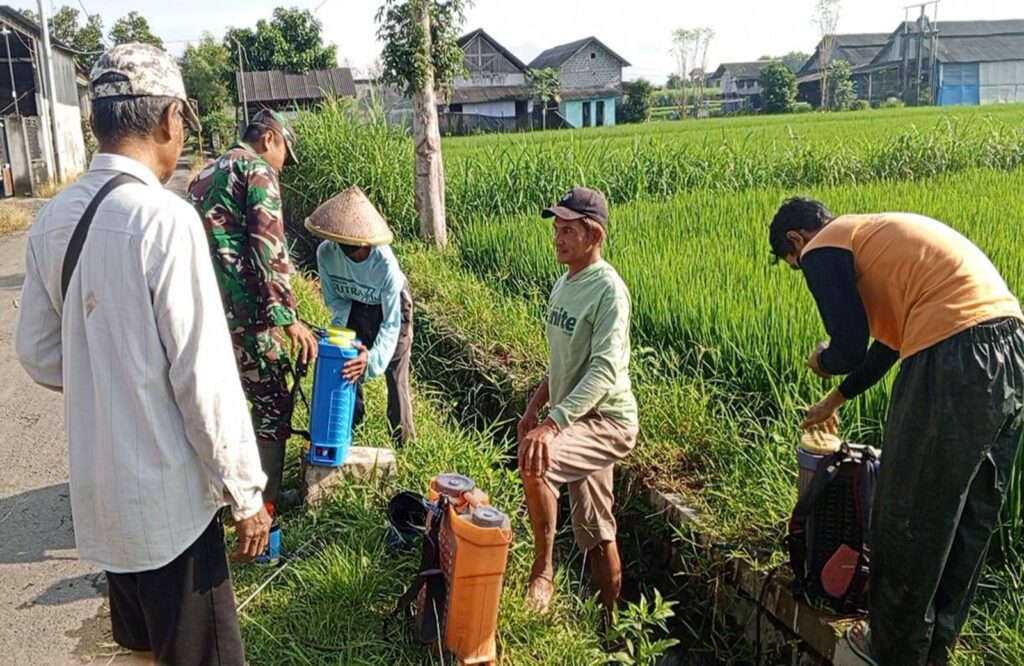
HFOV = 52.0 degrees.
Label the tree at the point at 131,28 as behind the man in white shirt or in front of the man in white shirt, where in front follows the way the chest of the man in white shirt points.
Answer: in front

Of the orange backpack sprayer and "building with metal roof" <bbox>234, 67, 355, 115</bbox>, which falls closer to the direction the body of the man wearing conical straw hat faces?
the orange backpack sprayer

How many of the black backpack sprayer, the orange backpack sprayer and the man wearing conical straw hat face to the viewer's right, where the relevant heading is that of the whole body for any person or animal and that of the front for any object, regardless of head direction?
1

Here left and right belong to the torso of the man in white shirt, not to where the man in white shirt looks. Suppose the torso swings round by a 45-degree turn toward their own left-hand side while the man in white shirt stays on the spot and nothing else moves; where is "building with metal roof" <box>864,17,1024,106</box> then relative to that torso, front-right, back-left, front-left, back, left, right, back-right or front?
front-right

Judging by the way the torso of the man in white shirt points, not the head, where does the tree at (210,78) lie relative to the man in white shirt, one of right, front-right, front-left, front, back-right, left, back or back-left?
front-left

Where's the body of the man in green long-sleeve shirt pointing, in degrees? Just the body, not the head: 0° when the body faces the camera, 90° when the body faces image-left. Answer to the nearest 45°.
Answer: approximately 45°

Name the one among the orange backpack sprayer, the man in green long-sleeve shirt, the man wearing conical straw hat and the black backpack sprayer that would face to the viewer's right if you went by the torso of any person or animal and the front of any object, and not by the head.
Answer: the orange backpack sprayer

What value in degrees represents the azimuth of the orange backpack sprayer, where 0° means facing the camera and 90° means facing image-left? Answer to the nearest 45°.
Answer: approximately 270°

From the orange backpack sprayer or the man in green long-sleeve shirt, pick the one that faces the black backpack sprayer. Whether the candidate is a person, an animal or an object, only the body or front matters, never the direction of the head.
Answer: the orange backpack sprayer

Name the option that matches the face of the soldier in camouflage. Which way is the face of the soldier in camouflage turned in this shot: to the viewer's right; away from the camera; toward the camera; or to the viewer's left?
to the viewer's right

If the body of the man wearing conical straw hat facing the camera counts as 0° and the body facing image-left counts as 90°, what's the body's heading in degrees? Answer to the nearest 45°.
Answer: approximately 45°

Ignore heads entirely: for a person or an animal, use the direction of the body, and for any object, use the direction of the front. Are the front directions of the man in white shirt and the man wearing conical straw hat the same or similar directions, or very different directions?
very different directions

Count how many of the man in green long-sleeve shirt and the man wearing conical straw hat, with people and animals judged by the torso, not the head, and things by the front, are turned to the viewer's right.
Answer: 0

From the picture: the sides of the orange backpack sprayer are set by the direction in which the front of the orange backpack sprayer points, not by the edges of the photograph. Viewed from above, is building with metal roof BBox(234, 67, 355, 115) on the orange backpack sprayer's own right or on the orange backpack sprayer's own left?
on the orange backpack sprayer's own left

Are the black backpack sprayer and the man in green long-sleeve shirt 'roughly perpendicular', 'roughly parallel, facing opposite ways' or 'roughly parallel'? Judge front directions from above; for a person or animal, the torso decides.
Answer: roughly perpendicular

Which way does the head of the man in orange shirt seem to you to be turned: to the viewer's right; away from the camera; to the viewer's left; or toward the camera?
to the viewer's left
